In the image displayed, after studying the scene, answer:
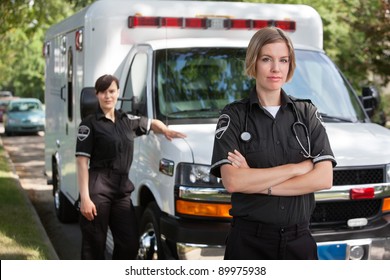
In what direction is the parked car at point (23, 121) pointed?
toward the camera
